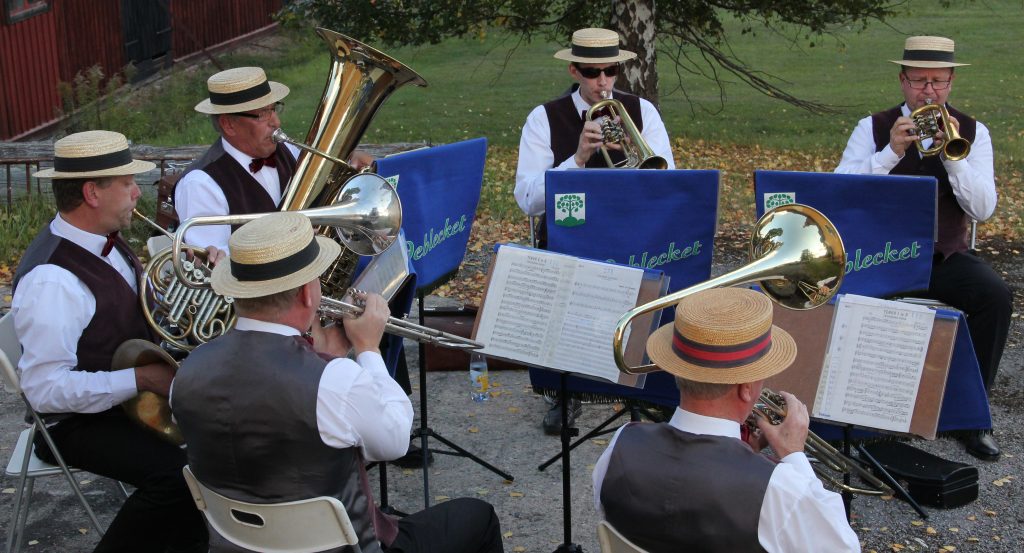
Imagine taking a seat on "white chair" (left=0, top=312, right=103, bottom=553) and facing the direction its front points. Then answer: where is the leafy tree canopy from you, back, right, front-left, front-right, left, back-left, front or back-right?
front-left

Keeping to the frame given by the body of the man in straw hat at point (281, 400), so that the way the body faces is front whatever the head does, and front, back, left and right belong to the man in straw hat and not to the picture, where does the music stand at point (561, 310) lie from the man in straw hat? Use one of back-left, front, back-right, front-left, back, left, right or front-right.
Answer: front

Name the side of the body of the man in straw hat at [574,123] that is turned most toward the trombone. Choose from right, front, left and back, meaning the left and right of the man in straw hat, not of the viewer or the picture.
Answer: front

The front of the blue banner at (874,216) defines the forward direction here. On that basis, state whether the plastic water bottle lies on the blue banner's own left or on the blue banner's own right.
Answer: on the blue banner's own right

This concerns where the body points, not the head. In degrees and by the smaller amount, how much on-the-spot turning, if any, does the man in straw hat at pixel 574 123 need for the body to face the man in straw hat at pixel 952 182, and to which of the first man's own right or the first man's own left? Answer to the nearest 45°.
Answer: approximately 90° to the first man's own left

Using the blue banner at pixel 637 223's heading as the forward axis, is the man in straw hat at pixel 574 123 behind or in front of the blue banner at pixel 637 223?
behind

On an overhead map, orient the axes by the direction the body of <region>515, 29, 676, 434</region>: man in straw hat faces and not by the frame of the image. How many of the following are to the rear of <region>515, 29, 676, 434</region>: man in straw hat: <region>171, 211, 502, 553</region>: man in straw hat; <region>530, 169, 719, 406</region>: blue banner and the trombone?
0

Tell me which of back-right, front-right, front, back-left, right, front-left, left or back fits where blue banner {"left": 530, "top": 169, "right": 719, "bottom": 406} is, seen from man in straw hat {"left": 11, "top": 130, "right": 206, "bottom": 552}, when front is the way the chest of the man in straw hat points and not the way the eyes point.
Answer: front

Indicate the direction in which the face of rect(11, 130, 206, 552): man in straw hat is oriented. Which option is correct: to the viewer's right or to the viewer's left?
to the viewer's right

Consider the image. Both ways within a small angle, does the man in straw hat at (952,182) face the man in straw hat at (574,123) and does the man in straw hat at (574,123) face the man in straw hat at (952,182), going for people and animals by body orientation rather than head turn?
no

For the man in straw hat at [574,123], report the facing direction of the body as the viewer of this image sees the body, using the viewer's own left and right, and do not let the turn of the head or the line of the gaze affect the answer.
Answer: facing the viewer

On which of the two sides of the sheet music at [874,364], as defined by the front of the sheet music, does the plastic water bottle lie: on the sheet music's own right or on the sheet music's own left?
on the sheet music's own right

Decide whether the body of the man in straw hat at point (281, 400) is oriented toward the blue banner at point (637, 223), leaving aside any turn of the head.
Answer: yes

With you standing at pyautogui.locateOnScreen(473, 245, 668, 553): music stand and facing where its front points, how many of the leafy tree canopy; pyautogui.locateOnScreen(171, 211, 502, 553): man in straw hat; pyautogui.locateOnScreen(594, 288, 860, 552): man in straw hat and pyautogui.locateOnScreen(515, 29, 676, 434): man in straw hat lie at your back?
2

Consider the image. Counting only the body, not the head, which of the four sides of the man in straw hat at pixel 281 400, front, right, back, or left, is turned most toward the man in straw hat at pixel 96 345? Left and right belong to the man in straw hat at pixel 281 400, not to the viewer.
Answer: left

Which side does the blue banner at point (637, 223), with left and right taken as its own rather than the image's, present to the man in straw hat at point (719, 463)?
front

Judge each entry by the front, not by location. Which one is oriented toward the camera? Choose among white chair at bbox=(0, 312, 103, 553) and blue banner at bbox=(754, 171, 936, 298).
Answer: the blue banner

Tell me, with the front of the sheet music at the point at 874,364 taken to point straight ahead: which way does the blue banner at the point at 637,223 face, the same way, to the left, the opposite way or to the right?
the same way

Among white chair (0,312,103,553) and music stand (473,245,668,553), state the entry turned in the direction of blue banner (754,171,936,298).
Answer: the white chair

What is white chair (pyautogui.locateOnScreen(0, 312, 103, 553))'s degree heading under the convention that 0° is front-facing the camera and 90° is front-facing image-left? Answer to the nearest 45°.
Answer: approximately 270°

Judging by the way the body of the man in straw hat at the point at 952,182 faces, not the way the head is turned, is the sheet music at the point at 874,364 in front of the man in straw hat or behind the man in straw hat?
in front
